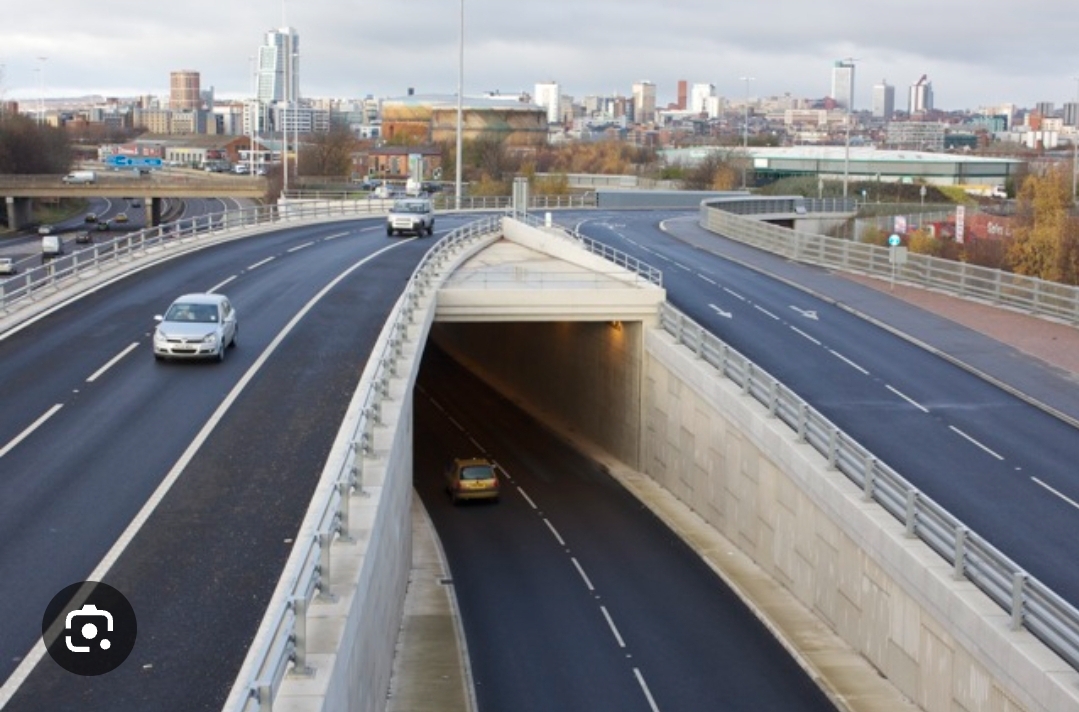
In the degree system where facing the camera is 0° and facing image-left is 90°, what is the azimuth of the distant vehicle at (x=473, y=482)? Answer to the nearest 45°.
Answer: approximately 180°

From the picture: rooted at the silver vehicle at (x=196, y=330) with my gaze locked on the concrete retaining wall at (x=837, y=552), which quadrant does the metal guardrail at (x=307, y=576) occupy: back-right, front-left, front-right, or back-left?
front-right

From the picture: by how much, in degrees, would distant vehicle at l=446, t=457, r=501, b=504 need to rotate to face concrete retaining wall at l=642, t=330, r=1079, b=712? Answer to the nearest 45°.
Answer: approximately 135° to its right

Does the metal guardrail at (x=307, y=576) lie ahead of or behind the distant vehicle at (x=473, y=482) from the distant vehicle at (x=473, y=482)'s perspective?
behind

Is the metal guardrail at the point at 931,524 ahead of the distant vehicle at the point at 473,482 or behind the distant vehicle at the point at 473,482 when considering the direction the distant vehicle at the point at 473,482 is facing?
behind

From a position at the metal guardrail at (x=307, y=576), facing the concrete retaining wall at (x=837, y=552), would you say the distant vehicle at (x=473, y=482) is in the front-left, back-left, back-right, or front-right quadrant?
front-left
